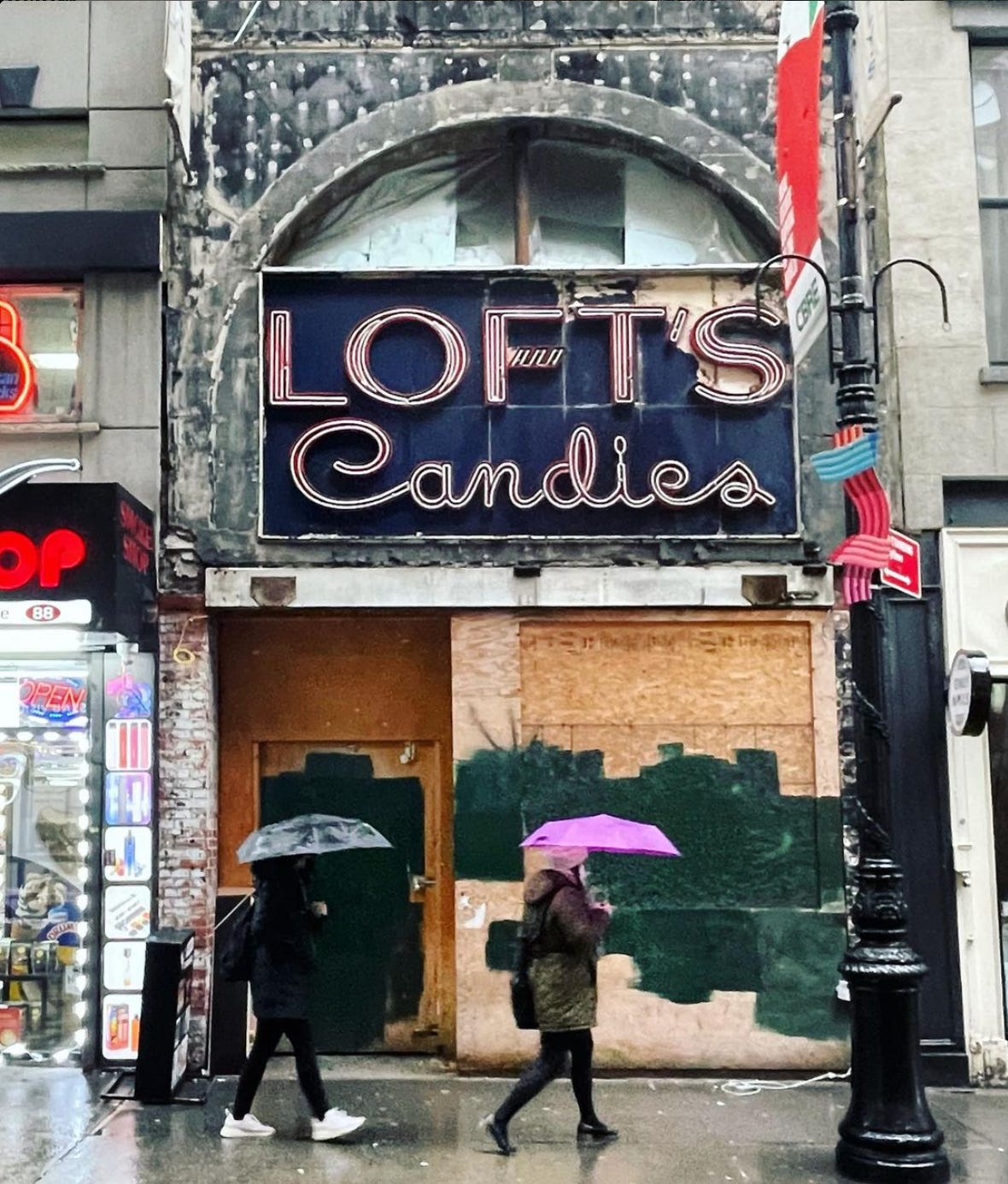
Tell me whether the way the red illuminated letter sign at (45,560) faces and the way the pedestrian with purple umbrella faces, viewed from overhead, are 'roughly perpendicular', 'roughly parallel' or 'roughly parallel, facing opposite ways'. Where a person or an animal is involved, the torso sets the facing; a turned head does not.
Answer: roughly perpendicular

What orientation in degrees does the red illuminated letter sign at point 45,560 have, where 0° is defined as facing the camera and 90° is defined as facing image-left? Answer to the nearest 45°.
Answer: approximately 0°

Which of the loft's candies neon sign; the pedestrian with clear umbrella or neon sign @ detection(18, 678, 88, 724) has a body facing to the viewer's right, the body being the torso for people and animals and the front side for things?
the pedestrian with clear umbrella

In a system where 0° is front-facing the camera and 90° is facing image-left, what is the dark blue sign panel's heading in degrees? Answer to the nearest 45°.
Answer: approximately 0°

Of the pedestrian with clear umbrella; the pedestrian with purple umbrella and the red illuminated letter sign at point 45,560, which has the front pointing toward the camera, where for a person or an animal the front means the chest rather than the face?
the red illuminated letter sign

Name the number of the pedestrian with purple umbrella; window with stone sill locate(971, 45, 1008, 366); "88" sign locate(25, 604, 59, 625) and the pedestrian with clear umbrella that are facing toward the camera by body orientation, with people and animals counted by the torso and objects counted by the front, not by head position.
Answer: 2
